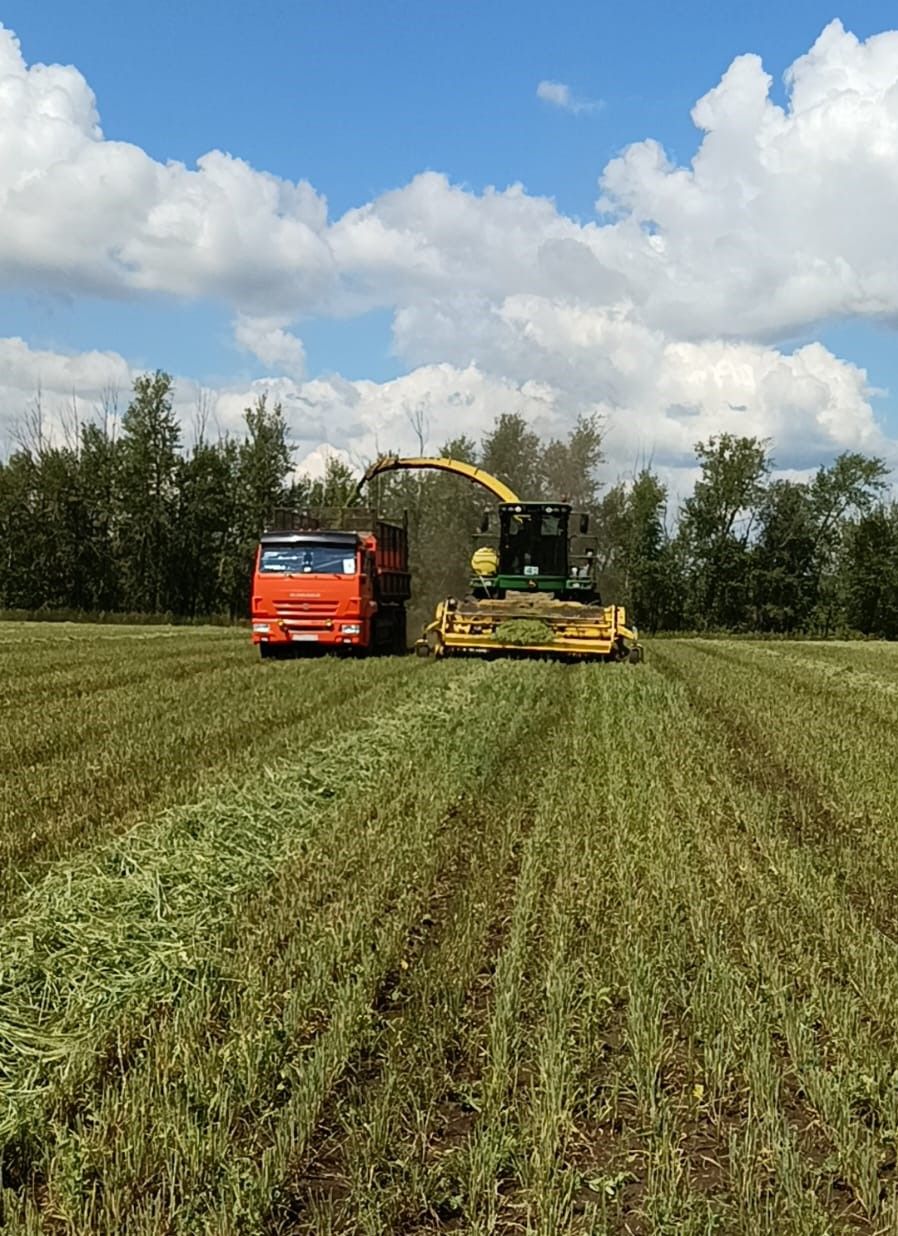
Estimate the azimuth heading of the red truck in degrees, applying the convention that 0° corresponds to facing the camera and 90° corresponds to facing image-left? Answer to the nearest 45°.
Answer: approximately 0°
